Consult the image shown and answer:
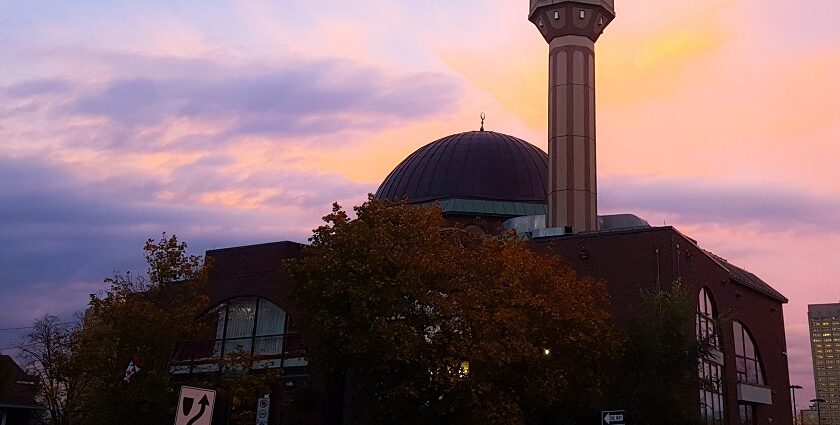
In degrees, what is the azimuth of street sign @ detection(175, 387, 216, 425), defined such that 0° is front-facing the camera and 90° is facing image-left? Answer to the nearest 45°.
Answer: approximately 0°

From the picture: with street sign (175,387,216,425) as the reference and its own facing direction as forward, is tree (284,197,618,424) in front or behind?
behind

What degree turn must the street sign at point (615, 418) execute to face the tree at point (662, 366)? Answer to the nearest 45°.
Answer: approximately 180°

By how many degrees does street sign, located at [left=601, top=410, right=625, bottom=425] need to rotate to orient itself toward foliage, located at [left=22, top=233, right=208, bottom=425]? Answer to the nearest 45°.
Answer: approximately 135° to its right

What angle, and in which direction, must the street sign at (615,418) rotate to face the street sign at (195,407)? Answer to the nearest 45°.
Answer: approximately 45° to its right

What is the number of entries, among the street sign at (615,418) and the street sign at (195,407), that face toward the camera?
2
